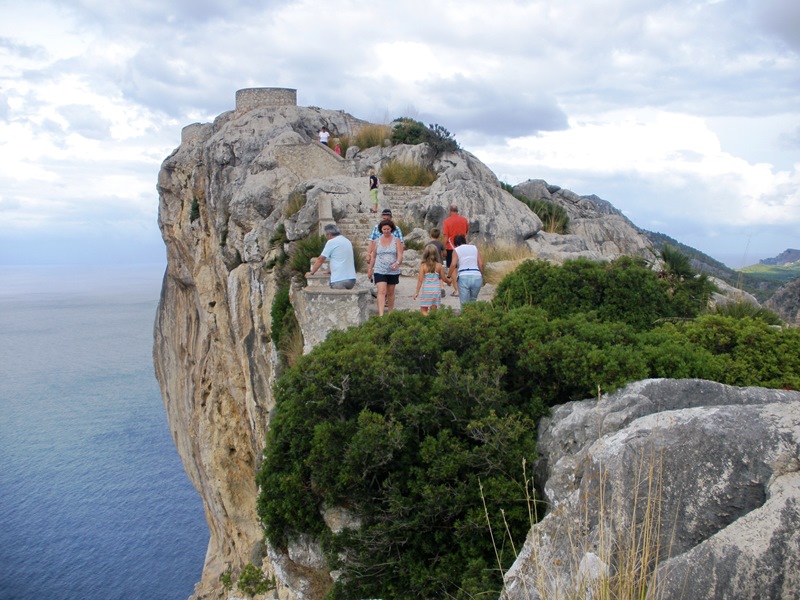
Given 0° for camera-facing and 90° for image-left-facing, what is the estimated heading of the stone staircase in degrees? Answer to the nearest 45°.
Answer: approximately 0°

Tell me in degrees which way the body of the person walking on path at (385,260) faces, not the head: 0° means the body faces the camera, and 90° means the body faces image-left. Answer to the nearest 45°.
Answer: approximately 0°

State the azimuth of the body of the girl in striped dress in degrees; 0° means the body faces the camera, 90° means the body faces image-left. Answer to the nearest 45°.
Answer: approximately 180°

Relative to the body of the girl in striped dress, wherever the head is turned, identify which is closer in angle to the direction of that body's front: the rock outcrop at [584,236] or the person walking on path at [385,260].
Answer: the rock outcrop

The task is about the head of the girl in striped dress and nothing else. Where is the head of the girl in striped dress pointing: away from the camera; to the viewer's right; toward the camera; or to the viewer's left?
away from the camera

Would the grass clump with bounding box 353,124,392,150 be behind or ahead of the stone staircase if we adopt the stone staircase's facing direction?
behind

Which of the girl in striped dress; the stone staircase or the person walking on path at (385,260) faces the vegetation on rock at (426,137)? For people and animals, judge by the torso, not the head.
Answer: the girl in striped dress

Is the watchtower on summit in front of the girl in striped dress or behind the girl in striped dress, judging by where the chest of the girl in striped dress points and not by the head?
in front

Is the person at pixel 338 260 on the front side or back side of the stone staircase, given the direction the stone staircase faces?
on the front side

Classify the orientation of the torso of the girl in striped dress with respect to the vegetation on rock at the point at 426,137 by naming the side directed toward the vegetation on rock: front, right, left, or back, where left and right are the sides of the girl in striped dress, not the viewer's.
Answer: front

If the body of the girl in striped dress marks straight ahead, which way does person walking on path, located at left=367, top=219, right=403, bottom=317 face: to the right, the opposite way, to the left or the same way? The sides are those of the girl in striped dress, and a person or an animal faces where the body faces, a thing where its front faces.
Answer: the opposite way
